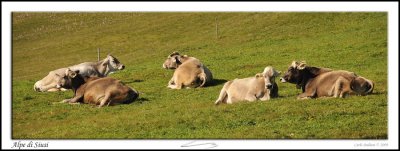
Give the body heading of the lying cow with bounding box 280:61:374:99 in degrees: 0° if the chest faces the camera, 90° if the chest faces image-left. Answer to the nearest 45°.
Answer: approximately 90°

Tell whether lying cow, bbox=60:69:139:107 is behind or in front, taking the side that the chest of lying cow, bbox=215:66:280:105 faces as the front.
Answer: behind

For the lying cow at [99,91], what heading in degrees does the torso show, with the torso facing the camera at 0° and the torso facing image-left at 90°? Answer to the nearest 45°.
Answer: approximately 90°

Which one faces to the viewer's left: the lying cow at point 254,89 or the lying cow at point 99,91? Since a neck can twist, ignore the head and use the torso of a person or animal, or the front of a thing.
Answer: the lying cow at point 99,91

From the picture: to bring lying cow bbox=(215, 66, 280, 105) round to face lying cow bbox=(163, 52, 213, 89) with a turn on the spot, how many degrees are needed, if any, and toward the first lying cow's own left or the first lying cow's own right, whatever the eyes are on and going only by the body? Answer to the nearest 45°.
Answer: approximately 180°

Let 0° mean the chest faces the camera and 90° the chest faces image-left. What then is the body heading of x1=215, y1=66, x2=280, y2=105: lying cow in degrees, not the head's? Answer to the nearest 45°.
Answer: approximately 315°

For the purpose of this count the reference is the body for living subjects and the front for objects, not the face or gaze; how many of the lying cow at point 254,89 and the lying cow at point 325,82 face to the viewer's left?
1

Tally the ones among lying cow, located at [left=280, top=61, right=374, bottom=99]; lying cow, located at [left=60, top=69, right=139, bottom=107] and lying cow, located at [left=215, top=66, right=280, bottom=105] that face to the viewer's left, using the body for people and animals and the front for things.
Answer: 2
